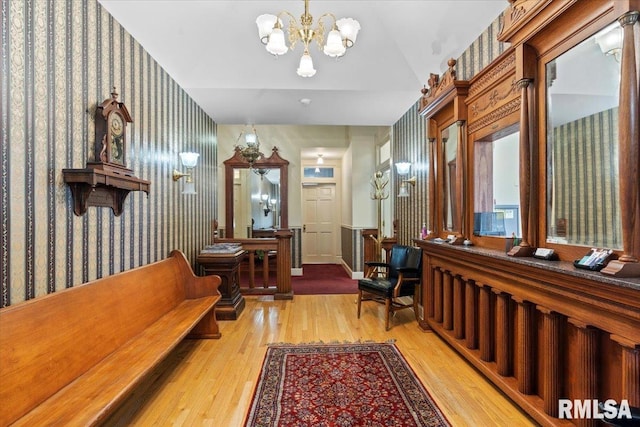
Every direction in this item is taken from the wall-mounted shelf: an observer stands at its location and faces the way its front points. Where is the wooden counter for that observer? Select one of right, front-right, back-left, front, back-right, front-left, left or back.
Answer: front

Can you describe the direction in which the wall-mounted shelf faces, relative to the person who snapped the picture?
facing the viewer and to the right of the viewer

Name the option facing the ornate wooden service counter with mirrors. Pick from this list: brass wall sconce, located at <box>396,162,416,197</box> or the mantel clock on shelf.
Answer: the mantel clock on shelf

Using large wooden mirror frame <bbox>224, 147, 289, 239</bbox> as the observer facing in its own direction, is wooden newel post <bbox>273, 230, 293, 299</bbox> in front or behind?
in front

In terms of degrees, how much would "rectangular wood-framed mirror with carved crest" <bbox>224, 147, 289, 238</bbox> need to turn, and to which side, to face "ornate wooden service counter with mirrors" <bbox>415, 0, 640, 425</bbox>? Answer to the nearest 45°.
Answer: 0° — it already faces it

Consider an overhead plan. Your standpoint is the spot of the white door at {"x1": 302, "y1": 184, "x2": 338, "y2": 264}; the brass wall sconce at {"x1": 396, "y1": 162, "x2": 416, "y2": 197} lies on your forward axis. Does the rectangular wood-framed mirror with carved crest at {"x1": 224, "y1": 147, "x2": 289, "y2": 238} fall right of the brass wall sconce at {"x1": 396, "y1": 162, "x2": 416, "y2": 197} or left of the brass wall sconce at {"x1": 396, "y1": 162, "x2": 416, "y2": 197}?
right

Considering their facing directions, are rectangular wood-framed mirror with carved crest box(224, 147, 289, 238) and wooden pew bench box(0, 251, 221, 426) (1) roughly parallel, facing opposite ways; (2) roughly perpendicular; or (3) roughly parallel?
roughly perpendicular

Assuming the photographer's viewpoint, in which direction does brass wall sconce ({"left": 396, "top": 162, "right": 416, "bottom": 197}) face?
facing to the left of the viewer

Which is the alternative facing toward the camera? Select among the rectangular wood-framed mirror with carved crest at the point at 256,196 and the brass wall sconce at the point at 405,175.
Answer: the rectangular wood-framed mirror with carved crest

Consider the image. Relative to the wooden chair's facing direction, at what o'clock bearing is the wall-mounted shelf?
The wall-mounted shelf is roughly at 12 o'clock from the wooden chair.

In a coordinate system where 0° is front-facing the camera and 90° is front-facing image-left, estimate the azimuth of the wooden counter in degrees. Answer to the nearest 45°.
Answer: approximately 45°

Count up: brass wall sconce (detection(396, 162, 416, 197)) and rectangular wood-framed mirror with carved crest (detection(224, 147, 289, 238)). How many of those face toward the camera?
1

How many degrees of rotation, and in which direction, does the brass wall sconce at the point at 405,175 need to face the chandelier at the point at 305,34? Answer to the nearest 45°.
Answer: approximately 90° to its left

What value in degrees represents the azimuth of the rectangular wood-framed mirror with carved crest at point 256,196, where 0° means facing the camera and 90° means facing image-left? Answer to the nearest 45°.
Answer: approximately 0°

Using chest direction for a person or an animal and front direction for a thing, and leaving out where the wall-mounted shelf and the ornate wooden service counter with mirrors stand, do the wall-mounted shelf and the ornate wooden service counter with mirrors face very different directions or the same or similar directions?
very different directions

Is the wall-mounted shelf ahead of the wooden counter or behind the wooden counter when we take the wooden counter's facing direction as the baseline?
ahead
